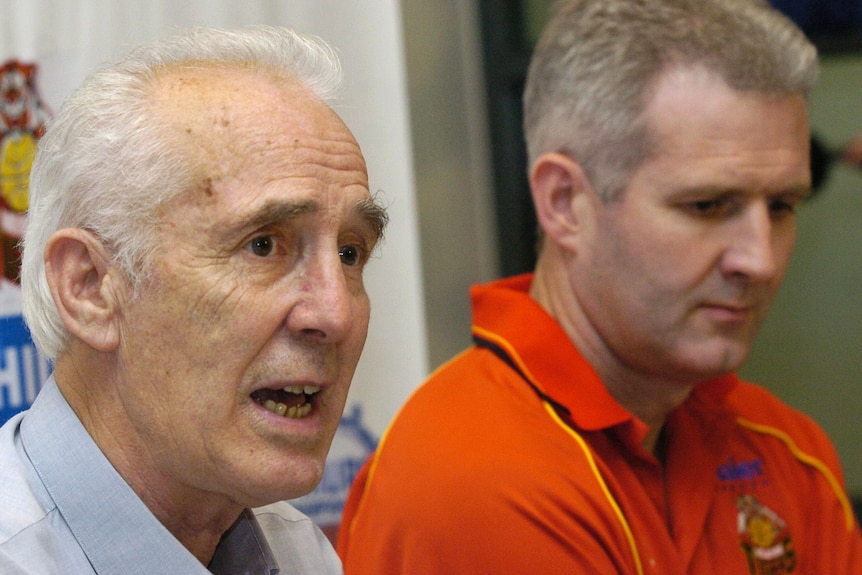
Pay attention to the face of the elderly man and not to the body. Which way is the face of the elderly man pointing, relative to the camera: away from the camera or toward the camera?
toward the camera

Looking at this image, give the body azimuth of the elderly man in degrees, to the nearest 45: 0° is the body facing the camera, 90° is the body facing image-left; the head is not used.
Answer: approximately 315°
